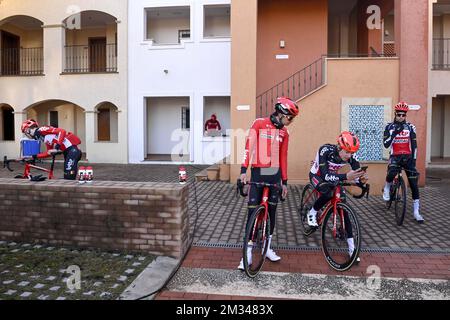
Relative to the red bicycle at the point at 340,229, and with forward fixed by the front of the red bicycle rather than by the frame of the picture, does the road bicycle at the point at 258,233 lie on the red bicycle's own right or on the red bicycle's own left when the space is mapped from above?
on the red bicycle's own right

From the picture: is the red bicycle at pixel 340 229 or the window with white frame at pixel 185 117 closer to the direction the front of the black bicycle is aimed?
the red bicycle

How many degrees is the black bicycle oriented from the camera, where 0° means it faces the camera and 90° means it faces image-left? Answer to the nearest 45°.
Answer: approximately 0°

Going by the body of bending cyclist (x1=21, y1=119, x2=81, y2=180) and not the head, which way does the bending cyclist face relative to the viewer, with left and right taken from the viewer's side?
facing to the left of the viewer

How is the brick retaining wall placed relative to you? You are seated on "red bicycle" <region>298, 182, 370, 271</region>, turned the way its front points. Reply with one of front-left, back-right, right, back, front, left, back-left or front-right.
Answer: back-right

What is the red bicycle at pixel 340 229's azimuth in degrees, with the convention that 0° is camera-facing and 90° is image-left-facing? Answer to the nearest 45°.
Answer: approximately 315°

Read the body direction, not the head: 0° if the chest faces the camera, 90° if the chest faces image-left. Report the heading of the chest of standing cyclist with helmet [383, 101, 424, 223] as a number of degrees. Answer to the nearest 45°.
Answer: approximately 0°
